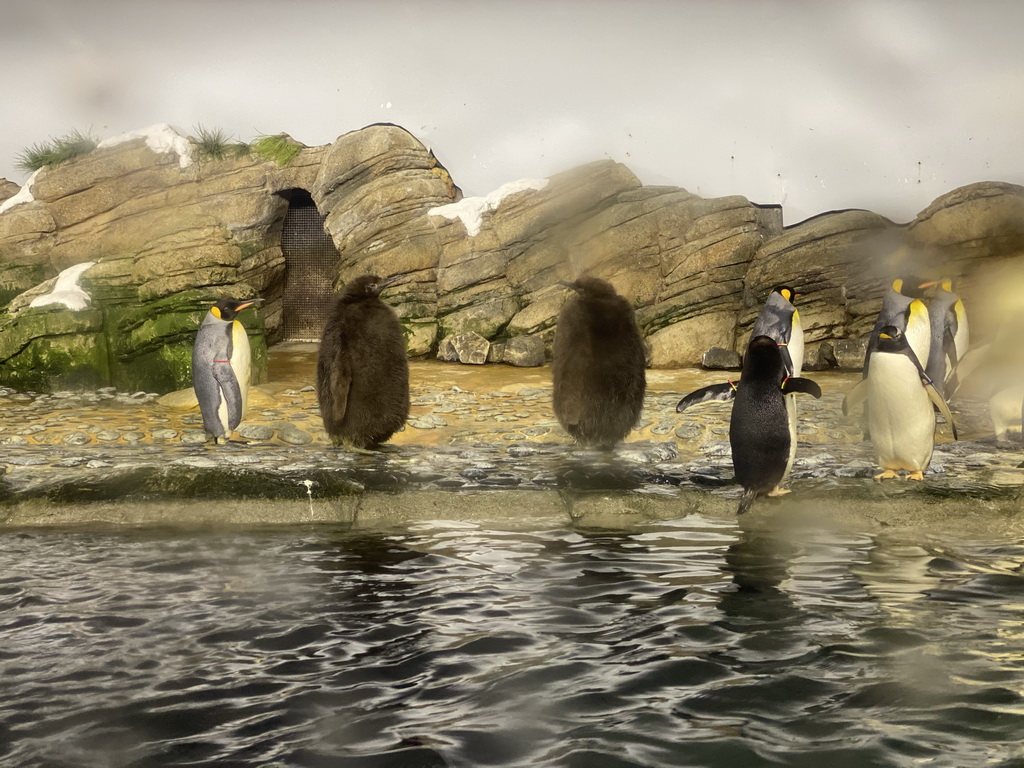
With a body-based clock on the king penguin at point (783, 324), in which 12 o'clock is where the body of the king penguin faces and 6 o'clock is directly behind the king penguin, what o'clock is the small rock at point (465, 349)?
The small rock is roughly at 8 o'clock from the king penguin.

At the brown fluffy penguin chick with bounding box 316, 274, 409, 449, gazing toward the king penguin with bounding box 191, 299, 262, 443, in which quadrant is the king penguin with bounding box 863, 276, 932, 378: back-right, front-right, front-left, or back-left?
back-right

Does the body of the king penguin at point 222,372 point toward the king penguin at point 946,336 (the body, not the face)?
yes

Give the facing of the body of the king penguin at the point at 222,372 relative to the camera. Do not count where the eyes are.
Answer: to the viewer's right

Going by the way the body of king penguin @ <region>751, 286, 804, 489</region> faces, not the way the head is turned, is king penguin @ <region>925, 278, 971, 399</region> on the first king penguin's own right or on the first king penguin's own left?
on the first king penguin's own left

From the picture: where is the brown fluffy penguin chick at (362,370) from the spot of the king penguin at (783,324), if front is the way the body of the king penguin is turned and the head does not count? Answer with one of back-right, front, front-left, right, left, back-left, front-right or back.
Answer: back

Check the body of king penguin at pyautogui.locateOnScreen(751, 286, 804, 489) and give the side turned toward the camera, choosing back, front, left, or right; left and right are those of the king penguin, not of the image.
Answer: right

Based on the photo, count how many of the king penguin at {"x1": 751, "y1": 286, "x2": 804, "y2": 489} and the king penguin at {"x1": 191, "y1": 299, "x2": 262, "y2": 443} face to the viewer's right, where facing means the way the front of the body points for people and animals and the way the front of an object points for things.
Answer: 2

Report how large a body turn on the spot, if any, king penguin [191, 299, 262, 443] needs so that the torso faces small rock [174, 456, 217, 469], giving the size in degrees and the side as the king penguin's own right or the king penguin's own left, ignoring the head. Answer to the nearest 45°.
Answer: approximately 90° to the king penguin's own right

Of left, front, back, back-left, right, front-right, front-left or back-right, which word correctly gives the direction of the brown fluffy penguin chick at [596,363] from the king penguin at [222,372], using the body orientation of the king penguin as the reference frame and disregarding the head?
front-right

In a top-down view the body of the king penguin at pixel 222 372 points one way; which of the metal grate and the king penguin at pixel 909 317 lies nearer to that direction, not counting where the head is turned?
the king penguin
